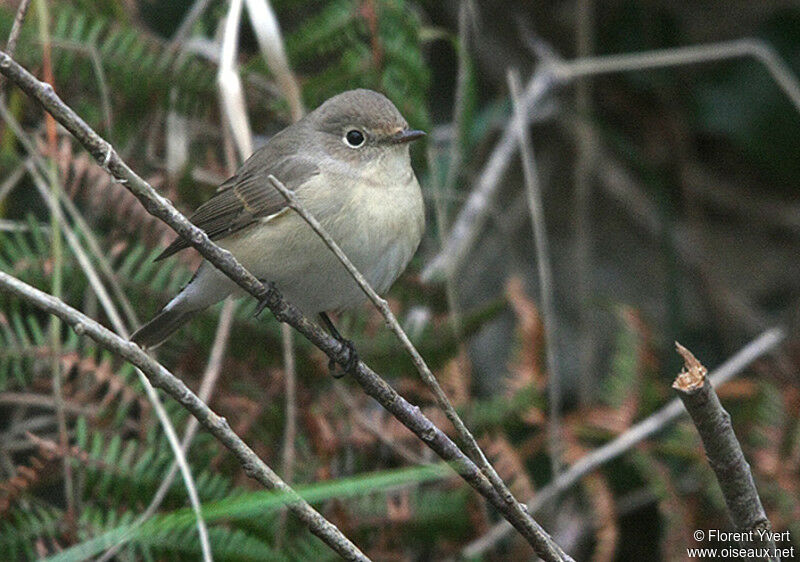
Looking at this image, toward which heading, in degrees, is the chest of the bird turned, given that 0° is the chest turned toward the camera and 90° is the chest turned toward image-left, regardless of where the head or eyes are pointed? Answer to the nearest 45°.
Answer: approximately 315°
